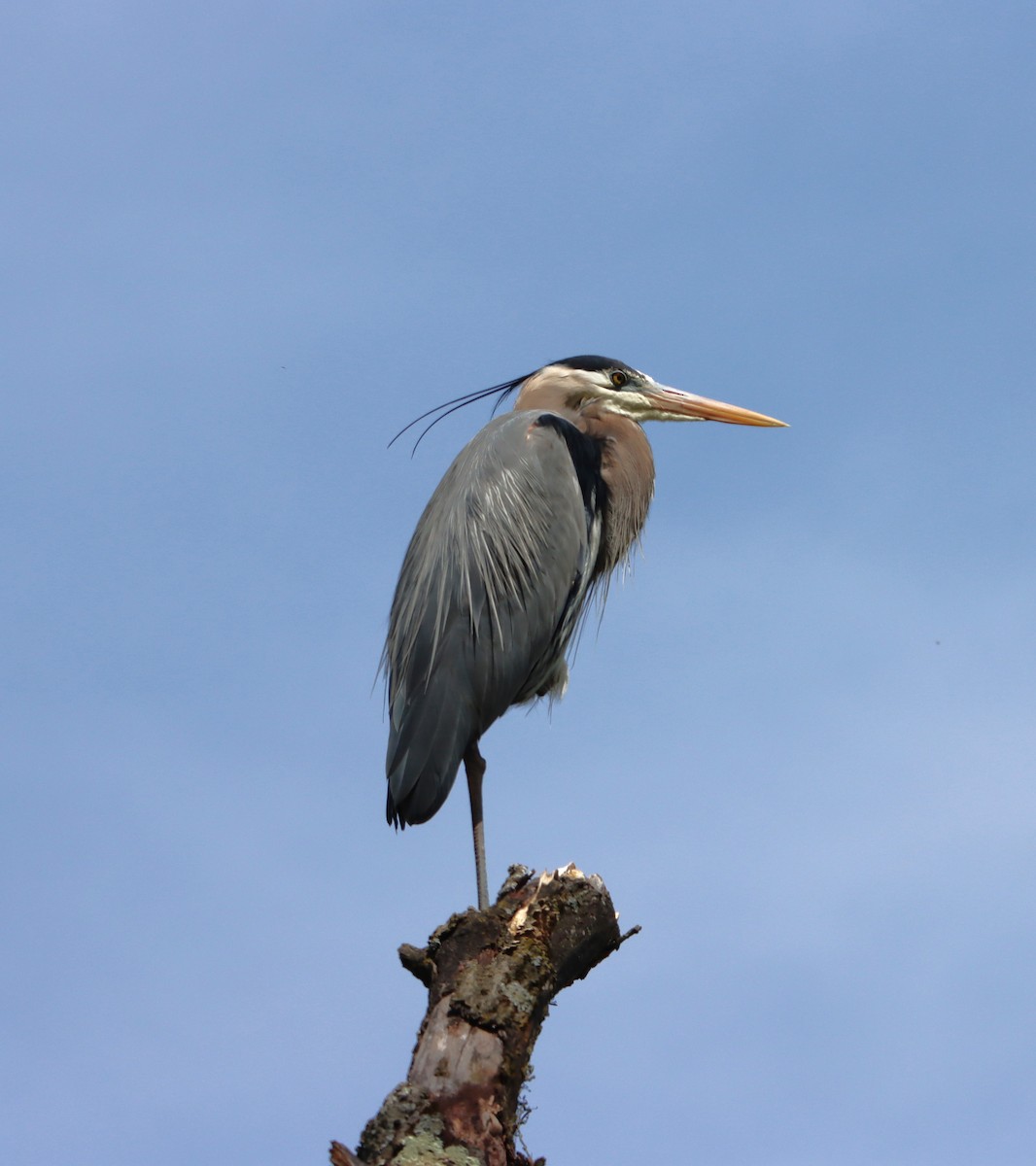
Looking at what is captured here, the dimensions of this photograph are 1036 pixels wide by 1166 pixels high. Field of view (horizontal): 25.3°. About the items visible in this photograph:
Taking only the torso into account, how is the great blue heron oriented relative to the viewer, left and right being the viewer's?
facing to the right of the viewer

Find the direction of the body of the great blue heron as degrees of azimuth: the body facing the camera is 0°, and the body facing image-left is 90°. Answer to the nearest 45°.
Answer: approximately 270°
